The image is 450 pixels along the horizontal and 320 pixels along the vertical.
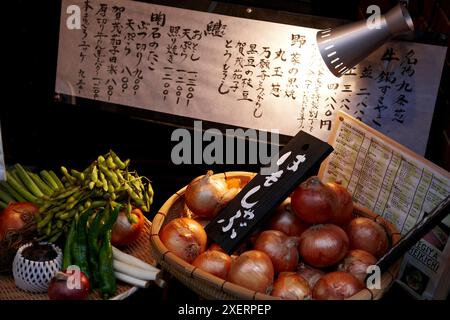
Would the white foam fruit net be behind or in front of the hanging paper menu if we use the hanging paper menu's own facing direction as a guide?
in front

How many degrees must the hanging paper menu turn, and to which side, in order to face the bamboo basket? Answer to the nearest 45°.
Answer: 0° — it already faces it

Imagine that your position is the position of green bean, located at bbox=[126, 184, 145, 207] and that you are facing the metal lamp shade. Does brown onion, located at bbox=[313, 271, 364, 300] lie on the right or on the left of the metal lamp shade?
right

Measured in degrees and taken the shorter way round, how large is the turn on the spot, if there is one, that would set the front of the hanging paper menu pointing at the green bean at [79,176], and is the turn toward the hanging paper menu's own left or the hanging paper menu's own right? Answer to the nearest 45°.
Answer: approximately 45° to the hanging paper menu's own right

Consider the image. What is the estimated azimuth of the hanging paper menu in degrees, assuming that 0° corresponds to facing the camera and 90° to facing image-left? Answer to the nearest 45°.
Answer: approximately 0°

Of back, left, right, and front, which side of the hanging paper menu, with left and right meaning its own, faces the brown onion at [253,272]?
front

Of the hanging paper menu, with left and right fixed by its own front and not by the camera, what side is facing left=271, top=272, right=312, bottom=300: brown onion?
front

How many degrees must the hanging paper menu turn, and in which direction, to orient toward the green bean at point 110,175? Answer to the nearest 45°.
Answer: approximately 45° to its right

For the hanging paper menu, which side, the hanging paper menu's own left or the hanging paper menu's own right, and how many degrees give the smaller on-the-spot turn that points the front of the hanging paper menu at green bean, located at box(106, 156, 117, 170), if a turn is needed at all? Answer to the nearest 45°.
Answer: approximately 45° to the hanging paper menu's own right

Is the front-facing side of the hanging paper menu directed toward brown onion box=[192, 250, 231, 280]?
yes
